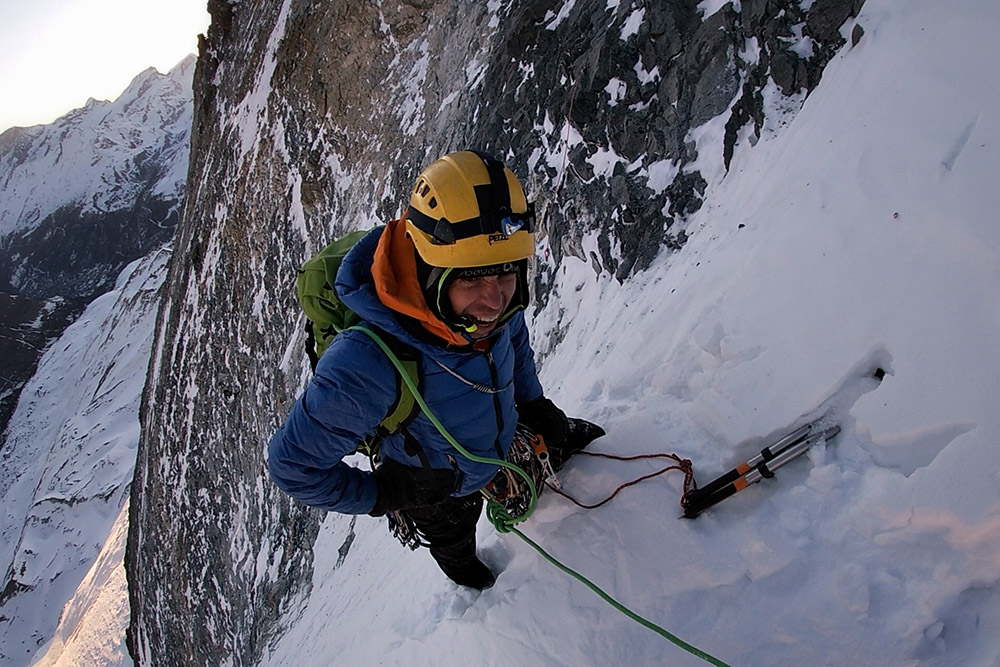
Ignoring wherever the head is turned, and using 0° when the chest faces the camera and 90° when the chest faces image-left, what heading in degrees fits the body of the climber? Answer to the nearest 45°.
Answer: approximately 315°
